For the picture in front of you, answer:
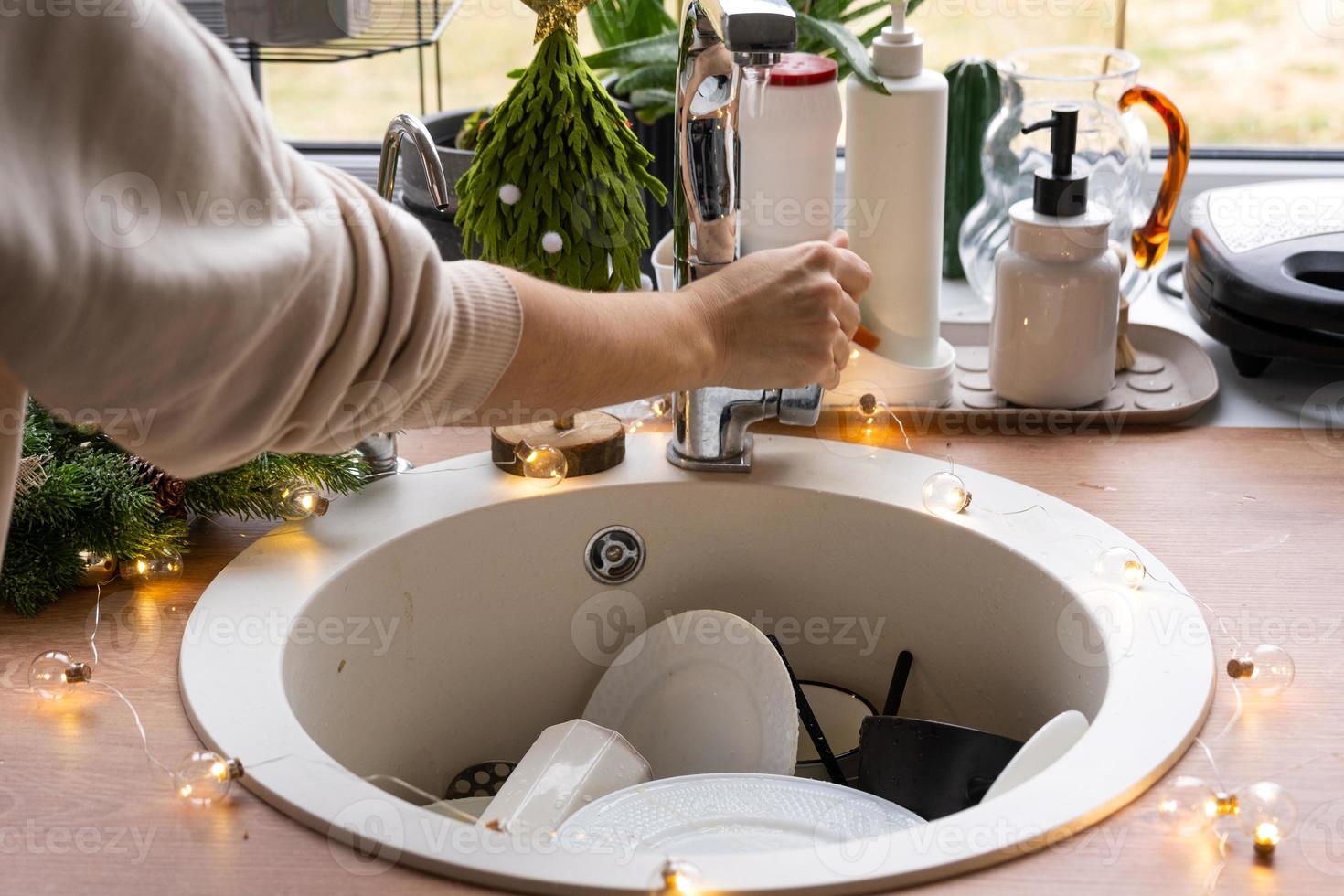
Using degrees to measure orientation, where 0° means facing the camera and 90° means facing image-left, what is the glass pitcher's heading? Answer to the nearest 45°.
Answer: approximately 90°

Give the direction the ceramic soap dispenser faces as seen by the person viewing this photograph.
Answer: facing to the left of the viewer

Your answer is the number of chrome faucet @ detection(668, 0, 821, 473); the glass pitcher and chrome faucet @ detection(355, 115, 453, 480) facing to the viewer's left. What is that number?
1

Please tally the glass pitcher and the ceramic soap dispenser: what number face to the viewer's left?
2

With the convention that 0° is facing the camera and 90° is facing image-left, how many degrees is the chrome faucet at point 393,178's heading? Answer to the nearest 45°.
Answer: approximately 315°

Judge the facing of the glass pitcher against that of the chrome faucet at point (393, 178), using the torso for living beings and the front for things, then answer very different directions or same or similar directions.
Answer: very different directions

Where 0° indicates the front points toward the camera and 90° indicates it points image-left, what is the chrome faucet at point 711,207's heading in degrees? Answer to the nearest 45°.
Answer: approximately 315°

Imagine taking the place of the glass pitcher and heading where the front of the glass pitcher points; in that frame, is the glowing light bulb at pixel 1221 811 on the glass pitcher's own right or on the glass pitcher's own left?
on the glass pitcher's own left
